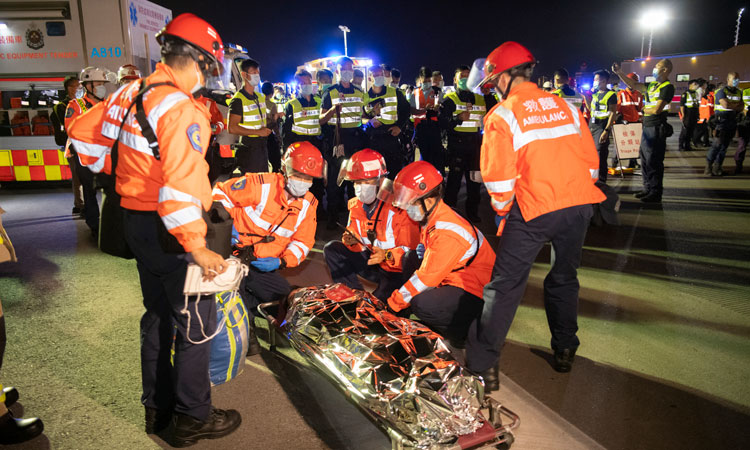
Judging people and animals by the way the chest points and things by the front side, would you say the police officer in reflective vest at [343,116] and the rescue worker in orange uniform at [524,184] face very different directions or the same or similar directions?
very different directions

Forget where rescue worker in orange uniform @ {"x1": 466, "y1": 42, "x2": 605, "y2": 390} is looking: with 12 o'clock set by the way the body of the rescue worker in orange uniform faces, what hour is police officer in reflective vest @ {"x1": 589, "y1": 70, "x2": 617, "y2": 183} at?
The police officer in reflective vest is roughly at 2 o'clock from the rescue worker in orange uniform.

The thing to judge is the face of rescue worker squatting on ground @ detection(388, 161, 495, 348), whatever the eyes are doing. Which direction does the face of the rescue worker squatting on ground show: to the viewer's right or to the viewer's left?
to the viewer's left

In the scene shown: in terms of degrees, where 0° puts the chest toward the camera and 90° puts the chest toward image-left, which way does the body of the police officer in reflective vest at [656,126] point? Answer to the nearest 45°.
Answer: approximately 90°

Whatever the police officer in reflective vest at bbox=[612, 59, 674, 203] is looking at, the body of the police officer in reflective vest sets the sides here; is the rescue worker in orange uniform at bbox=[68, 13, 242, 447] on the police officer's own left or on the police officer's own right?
on the police officer's own left

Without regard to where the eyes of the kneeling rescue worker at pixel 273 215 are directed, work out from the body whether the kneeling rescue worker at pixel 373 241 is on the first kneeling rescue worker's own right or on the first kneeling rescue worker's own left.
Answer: on the first kneeling rescue worker's own left

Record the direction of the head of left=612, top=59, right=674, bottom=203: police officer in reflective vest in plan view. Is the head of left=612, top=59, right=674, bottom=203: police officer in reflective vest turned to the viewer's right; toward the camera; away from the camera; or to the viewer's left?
to the viewer's left

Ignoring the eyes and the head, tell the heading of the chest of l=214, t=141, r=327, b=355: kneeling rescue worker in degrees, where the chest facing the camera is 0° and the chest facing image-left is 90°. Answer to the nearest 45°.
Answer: approximately 315°

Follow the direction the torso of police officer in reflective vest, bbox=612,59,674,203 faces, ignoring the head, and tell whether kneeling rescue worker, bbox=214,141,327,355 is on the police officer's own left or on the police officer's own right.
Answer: on the police officer's own left

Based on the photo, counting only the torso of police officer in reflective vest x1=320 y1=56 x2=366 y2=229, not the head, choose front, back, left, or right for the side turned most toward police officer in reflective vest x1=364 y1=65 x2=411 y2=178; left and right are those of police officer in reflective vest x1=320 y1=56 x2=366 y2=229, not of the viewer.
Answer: left

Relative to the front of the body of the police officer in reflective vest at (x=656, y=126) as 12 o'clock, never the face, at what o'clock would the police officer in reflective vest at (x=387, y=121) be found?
the police officer in reflective vest at (x=387, y=121) is roughly at 11 o'clock from the police officer in reflective vest at (x=656, y=126).

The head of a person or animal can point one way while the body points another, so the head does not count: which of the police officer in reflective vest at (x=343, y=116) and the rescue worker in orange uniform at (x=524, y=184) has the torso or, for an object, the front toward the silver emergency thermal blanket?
the police officer in reflective vest
